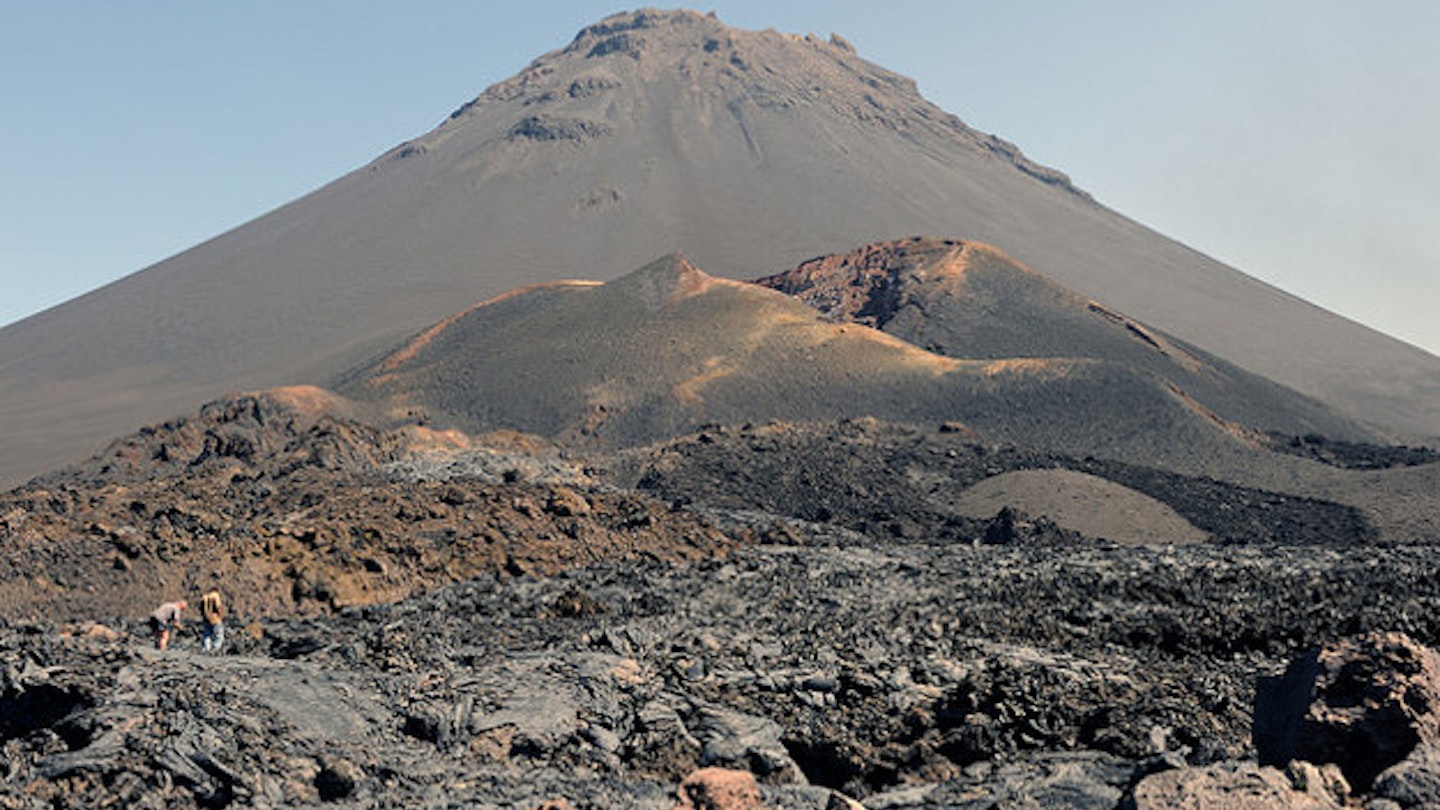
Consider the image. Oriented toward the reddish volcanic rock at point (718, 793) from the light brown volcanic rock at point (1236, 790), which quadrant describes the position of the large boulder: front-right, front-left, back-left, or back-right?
back-right

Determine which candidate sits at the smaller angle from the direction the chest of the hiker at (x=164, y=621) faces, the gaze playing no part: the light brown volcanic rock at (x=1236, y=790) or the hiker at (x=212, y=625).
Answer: the hiker

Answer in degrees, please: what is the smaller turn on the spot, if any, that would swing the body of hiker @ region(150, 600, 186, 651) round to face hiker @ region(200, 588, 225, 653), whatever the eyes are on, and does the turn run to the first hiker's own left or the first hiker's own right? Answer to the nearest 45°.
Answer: approximately 45° to the first hiker's own left

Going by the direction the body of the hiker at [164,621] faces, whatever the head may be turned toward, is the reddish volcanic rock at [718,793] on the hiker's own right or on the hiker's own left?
on the hiker's own right

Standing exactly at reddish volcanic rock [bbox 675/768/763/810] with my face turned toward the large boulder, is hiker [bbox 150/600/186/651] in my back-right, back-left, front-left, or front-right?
back-left
